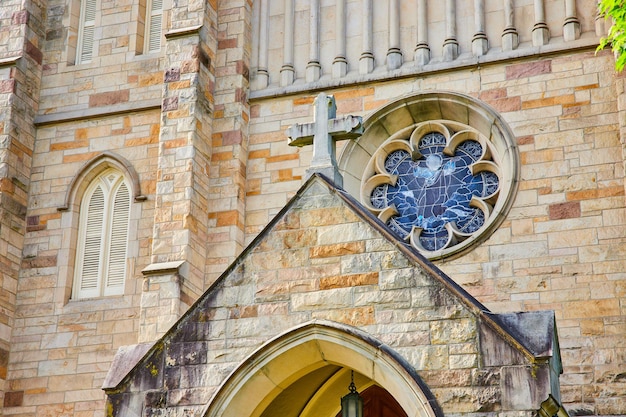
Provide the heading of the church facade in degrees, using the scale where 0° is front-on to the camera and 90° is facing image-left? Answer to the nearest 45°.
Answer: approximately 45°
